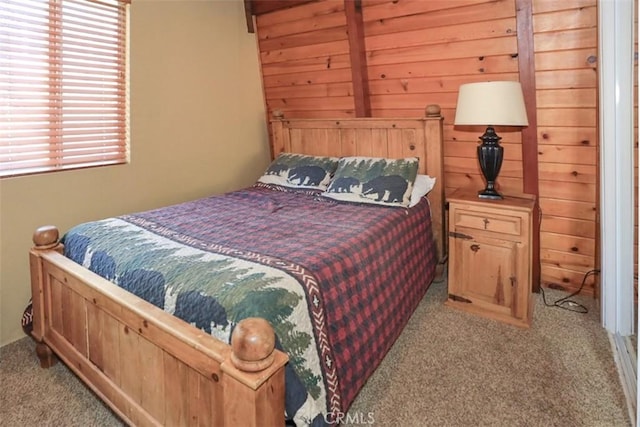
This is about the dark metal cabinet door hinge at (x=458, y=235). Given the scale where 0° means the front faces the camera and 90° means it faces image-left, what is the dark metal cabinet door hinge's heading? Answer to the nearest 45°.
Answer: approximately 45°

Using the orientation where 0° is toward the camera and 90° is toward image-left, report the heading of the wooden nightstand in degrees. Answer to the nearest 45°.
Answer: approximately 45°

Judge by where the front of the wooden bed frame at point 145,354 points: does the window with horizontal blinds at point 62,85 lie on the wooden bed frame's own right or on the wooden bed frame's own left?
on the wooden bed frame's own right

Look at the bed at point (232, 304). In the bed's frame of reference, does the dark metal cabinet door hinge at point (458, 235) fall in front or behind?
behind

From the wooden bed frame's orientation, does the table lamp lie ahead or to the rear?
to the rear

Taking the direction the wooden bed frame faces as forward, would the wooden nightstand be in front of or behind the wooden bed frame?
behind

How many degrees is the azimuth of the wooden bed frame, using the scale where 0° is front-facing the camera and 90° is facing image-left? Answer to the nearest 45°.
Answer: approximately 45°
